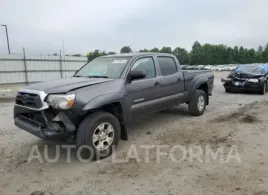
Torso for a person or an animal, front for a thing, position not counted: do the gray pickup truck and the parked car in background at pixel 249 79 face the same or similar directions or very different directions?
same or similar directions

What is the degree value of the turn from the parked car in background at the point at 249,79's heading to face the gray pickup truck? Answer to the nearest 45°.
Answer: approximately 45° to its left

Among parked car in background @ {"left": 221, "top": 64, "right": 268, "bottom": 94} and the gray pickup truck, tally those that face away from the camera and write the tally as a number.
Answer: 0

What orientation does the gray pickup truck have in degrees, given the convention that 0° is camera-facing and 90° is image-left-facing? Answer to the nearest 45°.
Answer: approximately 45°

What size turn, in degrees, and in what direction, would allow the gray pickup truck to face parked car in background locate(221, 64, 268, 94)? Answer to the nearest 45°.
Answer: approximately 180°

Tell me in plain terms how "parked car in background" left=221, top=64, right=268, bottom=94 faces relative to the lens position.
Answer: facing the viewer and to the left of the viewer
